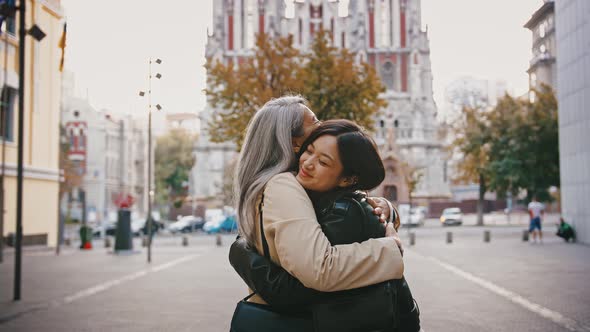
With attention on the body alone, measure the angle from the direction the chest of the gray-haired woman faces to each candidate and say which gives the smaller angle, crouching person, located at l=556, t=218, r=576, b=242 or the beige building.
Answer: the crouching person

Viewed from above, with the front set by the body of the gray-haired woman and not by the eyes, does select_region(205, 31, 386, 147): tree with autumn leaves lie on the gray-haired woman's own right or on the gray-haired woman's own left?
on the gray-haired woman's own left
